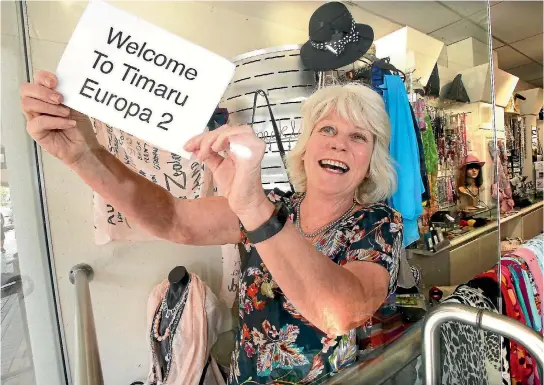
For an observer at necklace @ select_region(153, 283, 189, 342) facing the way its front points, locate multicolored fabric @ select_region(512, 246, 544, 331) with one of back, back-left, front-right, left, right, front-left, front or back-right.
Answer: back-left

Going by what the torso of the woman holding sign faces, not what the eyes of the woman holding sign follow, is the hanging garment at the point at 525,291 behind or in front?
behind

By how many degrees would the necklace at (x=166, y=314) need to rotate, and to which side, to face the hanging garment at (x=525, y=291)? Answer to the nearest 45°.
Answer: approximately 135° to its left

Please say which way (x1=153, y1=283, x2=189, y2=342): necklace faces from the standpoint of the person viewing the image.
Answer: facing the viewer and to the left of the viewer
